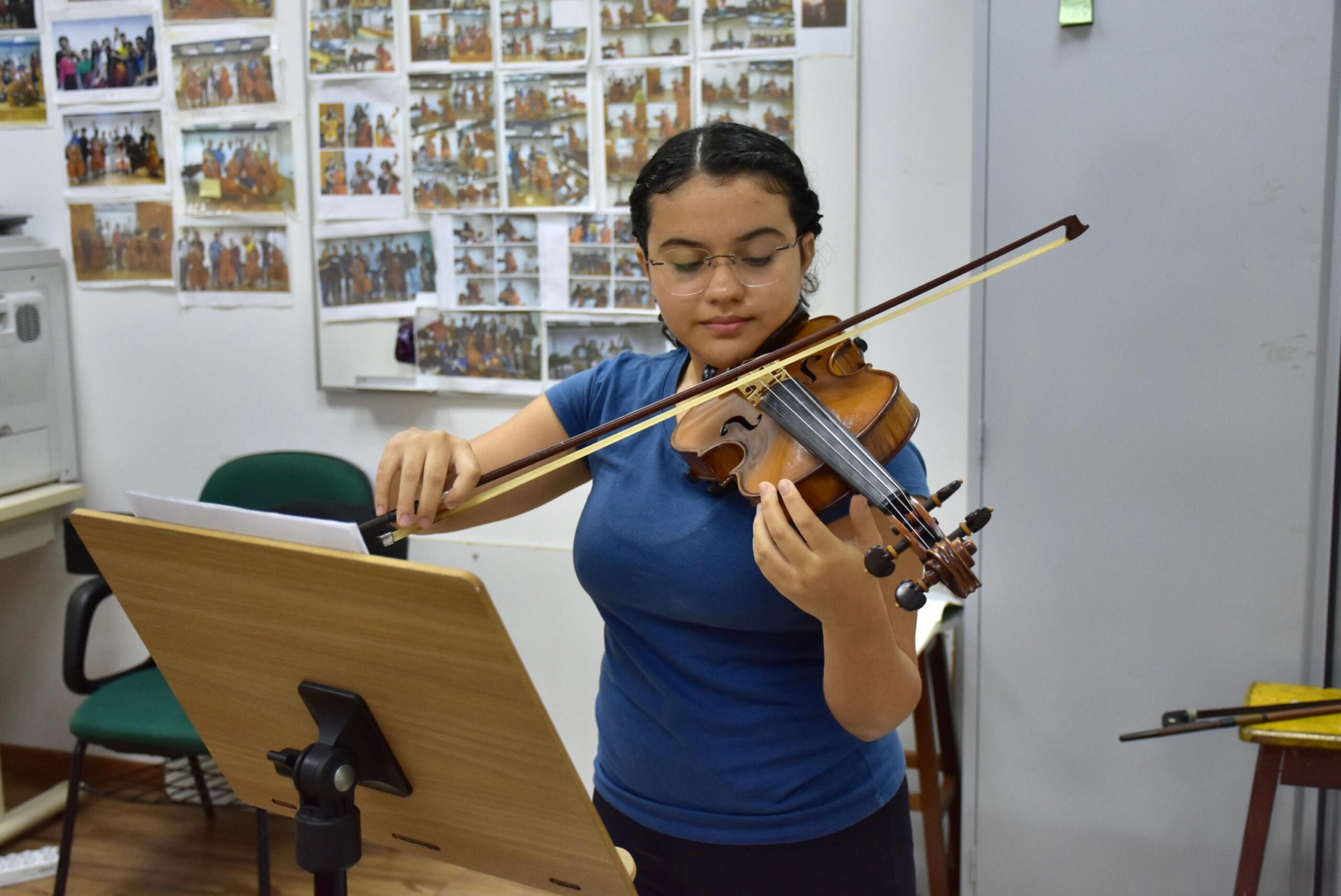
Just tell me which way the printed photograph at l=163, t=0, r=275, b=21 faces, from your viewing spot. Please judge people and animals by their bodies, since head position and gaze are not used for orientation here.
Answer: facing the viewer

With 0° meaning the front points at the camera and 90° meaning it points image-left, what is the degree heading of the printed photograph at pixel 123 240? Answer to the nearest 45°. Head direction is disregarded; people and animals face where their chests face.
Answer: approximately 0°

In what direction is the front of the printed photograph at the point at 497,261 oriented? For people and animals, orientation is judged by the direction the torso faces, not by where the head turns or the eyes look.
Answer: toward the camera

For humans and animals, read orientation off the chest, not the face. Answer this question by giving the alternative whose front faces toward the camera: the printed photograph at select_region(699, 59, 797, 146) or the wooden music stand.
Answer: the printed photograph

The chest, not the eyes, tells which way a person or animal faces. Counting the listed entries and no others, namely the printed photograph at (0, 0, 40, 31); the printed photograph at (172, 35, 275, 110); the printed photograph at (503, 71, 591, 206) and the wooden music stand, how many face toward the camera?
3

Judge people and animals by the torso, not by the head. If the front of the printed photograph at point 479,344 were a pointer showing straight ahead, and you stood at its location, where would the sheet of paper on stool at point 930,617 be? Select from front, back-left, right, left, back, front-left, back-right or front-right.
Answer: front-left

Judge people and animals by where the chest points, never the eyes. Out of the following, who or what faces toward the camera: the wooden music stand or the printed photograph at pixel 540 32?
the printed photograph

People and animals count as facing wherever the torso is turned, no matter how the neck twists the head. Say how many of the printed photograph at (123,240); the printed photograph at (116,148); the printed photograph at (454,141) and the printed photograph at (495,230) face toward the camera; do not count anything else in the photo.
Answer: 4

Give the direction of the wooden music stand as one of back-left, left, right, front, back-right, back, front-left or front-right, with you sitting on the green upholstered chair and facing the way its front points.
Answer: front-left

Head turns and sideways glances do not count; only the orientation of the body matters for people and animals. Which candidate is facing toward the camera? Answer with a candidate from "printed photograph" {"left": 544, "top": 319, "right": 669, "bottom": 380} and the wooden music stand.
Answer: the printed photograph

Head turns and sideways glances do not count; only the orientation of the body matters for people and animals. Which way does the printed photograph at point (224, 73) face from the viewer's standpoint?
toward the camera

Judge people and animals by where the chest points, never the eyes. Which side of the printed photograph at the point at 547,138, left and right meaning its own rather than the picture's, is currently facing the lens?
front

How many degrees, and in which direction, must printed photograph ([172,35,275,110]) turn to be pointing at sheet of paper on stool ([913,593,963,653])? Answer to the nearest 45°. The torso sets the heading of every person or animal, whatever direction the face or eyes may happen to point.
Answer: approximately 45° to its left

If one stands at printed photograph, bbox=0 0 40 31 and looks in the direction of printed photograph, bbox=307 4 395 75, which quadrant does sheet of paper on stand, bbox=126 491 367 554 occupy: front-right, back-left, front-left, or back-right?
front-right
